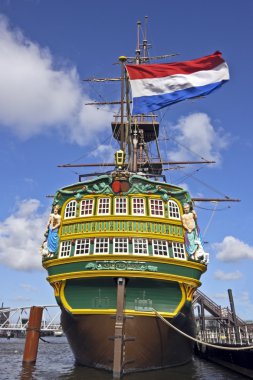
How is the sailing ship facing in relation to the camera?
away from the camera
